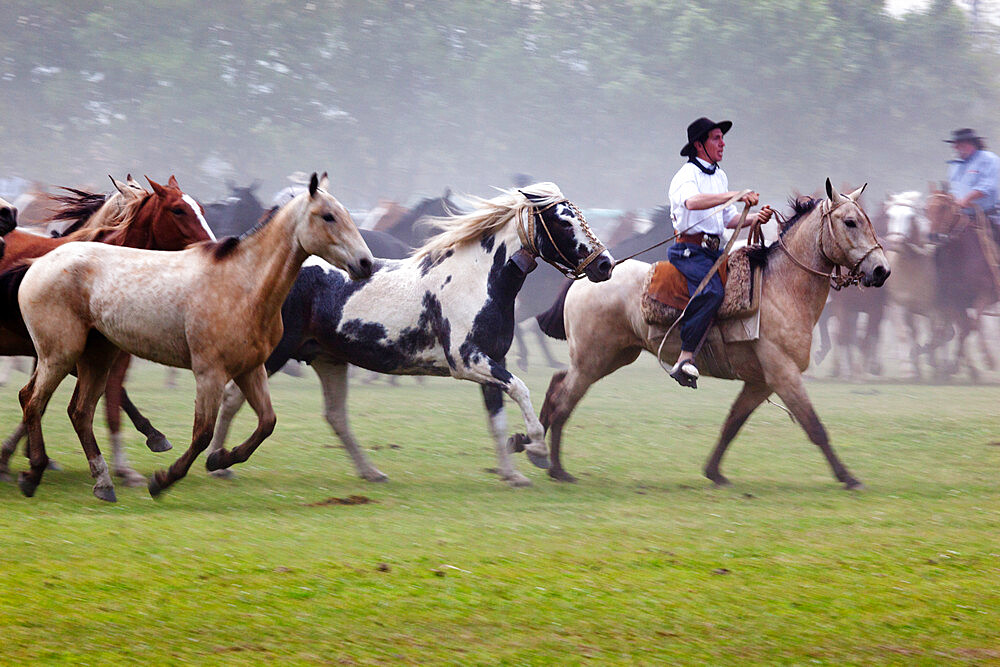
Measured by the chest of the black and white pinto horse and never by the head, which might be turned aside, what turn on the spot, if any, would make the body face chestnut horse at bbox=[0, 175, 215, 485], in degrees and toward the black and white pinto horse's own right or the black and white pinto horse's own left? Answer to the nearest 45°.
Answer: approximately 180°

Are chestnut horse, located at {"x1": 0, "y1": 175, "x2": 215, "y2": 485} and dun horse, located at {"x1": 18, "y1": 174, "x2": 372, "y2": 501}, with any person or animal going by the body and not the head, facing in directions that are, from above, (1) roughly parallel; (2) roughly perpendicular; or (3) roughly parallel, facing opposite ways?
roughly parallel

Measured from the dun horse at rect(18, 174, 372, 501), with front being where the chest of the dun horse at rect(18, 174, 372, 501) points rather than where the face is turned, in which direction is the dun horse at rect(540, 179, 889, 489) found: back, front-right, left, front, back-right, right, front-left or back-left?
front

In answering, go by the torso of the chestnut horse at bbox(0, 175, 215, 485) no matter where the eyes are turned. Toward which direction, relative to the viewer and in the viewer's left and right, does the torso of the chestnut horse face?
facing to the right of the viewer

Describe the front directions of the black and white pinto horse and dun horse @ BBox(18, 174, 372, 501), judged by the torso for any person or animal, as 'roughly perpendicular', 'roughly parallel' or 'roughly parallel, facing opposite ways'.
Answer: roughly parallel

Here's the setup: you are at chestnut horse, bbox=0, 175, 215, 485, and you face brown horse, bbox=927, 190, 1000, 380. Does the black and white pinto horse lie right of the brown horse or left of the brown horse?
right

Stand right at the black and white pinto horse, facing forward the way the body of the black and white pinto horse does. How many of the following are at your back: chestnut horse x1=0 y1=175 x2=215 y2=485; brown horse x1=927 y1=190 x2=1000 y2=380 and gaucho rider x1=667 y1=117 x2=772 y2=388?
1

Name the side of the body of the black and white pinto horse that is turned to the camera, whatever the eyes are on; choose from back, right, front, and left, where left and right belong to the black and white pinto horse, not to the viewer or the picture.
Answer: right

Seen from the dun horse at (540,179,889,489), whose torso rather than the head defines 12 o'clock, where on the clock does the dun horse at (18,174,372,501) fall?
the dun horse at (18,174,372,501) is roughly at 5 o'clock from the dun horse at (540,179,889,489).

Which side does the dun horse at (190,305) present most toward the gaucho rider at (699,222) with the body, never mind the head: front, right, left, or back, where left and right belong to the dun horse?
front

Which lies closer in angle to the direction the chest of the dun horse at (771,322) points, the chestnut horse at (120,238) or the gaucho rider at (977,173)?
the gaucho rider

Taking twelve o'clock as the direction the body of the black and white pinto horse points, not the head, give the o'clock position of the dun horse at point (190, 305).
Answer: The dun horse is roughly at 5 o'clock from the black and white pinto horse.

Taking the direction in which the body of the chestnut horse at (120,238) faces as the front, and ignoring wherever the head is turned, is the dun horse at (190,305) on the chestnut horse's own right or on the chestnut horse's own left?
on the chestnut horse's own right

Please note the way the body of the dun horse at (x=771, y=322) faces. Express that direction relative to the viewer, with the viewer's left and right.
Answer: facing to the right of the viewer

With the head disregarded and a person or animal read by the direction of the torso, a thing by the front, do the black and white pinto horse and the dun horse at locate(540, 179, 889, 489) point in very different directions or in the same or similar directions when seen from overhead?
same or similar directions

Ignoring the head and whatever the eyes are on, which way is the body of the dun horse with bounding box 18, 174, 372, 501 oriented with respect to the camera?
to the viewer's right

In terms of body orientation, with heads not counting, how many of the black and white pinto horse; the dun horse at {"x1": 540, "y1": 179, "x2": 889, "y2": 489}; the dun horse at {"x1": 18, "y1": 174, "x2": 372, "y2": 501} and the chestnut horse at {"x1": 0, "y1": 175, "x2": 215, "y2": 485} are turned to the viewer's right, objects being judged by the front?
4

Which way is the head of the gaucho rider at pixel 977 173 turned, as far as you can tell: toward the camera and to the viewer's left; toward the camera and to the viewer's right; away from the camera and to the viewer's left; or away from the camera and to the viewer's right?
toward the camera and to the viewer's left
